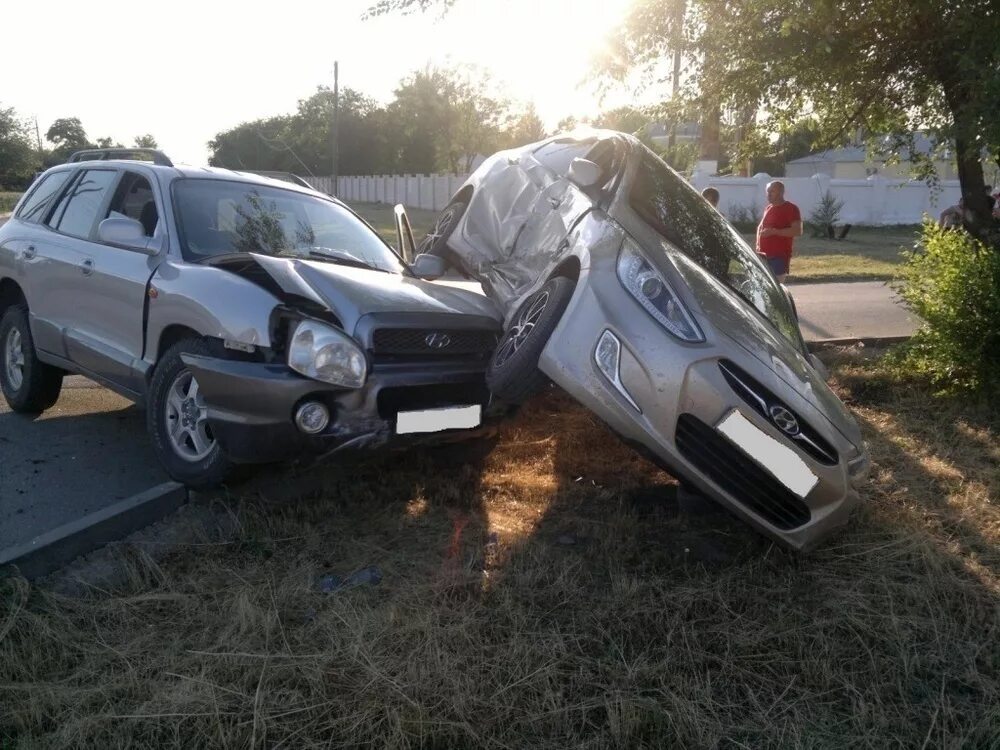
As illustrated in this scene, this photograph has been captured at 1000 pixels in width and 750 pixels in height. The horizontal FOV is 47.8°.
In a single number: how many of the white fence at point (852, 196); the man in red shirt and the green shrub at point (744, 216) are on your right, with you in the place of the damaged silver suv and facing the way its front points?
0

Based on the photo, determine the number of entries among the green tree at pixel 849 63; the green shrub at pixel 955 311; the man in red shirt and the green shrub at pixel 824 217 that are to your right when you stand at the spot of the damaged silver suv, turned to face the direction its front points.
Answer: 0

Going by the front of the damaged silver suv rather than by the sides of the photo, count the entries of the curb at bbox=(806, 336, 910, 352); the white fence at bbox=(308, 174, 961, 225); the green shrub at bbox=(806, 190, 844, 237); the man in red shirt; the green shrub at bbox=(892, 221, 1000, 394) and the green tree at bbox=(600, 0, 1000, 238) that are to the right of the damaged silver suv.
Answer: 0

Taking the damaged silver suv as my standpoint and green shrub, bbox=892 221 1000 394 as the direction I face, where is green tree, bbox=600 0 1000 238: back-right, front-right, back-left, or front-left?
front-left

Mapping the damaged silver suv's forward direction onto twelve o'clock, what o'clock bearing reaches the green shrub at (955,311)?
The green shrub is roughly at 10 o'clock from the damaged silver suv.

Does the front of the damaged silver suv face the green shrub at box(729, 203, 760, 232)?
no

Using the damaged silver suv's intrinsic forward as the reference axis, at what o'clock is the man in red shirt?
The man in red shirt is roughly at 9 o'clock from the damaged silver suv.

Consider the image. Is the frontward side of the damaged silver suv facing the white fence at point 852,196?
no

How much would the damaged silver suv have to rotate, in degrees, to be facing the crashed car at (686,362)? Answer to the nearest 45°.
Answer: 0° — it already faces it

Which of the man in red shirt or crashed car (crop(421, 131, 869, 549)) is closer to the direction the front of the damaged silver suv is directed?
the crashed car

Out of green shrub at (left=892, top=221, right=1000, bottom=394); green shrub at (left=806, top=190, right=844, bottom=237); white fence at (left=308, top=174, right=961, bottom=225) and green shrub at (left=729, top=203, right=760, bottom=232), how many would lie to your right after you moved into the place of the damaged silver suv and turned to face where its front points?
0

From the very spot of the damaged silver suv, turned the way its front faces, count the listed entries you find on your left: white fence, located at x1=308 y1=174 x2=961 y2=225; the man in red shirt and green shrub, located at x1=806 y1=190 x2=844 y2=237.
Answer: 3

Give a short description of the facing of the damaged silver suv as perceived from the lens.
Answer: facing the viewer and to the right of the viewer

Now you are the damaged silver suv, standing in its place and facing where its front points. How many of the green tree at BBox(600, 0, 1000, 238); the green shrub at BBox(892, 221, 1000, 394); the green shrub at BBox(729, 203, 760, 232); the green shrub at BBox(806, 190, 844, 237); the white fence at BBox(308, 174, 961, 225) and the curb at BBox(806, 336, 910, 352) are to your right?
0

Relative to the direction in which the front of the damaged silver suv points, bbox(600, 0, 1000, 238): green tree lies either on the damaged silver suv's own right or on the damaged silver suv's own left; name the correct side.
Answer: on the damaged silver suv's own left

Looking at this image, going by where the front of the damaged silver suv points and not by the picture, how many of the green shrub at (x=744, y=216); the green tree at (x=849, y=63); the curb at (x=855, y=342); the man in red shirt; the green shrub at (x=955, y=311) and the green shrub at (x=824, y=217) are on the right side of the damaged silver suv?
0

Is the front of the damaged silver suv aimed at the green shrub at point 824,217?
no
